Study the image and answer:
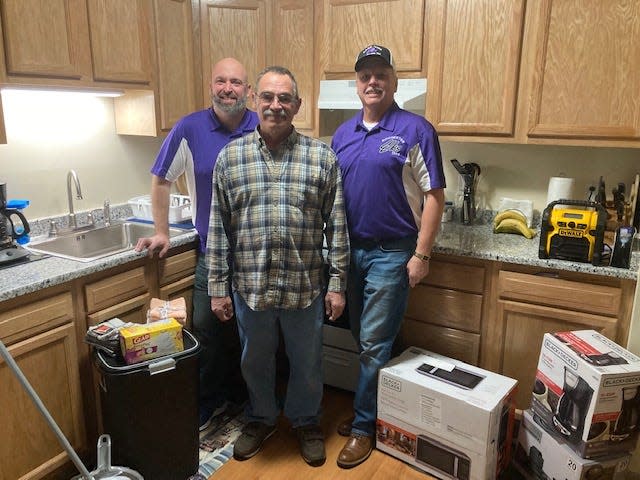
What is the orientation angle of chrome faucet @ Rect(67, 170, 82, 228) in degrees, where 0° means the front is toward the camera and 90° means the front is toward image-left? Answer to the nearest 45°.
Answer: approximately 315°

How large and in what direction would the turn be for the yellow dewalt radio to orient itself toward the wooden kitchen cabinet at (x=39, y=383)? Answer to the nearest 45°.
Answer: approximately 45° to its right

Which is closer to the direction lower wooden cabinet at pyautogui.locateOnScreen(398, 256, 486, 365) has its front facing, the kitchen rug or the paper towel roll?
the kitchen rug

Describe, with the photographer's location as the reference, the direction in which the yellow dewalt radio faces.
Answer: facing the viewer

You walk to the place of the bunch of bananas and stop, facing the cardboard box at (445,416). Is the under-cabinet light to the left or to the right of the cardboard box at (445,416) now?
right

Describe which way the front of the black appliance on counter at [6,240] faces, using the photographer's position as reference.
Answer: facing the viewer and to the right of the viewer
